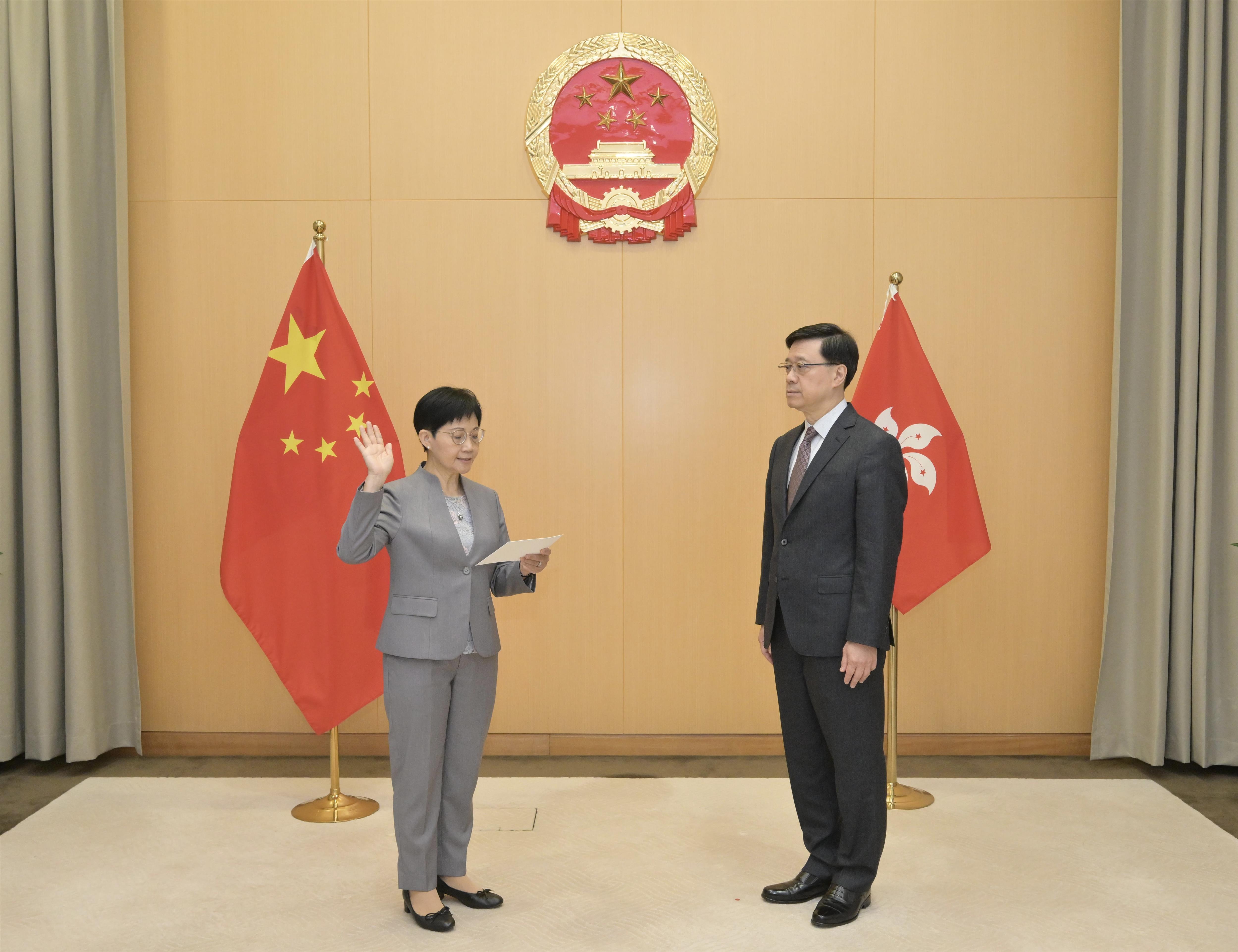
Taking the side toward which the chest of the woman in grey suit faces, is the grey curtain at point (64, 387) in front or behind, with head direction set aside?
behind

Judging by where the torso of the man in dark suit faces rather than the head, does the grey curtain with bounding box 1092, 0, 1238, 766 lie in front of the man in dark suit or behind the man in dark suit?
behind

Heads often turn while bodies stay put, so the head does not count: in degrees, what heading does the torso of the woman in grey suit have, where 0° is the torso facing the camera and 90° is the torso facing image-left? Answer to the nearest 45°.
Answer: approximately 315°

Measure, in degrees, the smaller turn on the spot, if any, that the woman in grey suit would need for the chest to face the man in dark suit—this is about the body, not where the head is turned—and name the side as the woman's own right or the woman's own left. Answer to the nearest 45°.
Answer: approximately 45° to the woman's own left

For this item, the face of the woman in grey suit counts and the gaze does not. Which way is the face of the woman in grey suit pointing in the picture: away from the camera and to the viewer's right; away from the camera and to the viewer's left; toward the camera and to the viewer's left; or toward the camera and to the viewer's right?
toward the camera and to the viewer's right

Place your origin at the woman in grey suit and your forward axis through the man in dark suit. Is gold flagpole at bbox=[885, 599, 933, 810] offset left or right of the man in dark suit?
left

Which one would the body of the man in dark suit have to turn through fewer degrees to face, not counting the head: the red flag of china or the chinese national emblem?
the red flag of china

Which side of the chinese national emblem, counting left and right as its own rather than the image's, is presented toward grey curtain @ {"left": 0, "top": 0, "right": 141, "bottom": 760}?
right

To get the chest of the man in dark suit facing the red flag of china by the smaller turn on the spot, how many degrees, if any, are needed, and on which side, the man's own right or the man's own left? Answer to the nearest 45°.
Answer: approximately 45° to the man's own right

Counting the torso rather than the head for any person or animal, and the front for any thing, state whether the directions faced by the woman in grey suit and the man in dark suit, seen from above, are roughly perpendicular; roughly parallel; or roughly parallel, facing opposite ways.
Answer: roughly perpendicular

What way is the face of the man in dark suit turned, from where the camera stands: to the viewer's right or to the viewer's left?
to the viewer's left

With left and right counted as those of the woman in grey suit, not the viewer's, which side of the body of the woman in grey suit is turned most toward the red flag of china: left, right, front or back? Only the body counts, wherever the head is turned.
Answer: back
